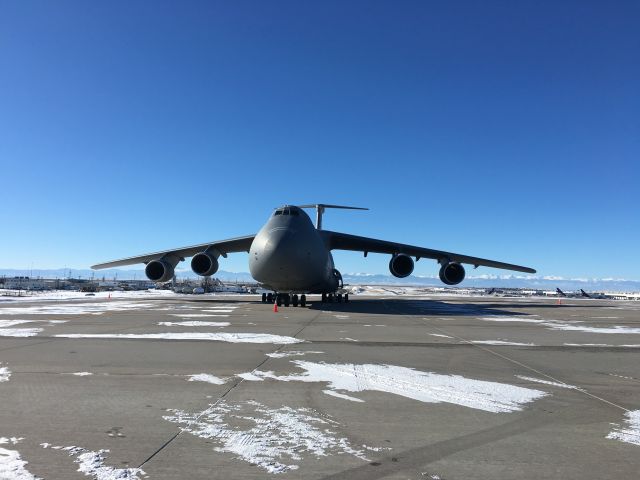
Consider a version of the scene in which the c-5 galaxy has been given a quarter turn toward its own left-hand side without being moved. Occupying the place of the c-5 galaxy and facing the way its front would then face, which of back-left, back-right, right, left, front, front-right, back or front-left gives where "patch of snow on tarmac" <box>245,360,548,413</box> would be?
right

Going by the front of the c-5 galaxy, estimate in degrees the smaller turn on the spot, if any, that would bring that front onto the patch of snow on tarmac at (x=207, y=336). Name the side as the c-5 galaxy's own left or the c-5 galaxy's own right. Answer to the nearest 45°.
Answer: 0° — it already faces it

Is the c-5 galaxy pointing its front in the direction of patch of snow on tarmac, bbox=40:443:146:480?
yes

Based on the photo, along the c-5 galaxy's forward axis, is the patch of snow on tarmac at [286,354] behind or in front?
in front

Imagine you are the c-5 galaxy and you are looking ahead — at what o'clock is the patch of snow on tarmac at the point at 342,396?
The patch of snow on tarmac is roughly at 12 o'clock from the c-5 galaxy.

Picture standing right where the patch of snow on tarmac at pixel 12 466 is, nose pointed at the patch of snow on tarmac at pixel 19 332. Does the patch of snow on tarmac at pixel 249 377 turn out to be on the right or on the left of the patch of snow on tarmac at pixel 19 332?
right

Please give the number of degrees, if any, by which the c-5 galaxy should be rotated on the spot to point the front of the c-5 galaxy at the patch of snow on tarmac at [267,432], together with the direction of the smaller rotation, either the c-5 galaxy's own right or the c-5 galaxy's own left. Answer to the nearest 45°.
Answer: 0° — it already faces it

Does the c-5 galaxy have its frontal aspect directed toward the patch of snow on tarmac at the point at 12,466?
yes

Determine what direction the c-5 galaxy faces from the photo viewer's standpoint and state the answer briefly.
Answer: facing the viewer

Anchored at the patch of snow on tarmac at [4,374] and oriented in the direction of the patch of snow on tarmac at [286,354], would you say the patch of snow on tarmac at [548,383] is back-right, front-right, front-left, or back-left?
front-right

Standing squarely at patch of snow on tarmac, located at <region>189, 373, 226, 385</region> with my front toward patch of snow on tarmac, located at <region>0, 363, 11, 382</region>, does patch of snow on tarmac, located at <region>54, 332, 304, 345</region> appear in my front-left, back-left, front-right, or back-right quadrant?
front-right

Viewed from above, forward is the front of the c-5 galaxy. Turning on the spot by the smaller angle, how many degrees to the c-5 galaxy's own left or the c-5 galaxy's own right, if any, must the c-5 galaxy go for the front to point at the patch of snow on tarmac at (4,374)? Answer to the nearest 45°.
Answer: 0° — it already faces it

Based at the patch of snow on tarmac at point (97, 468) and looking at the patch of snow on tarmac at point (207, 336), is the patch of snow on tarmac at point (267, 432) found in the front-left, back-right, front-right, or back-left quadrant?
front-right

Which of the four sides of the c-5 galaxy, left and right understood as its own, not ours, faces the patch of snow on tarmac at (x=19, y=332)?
front

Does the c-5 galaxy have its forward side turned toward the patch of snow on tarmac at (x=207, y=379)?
yes

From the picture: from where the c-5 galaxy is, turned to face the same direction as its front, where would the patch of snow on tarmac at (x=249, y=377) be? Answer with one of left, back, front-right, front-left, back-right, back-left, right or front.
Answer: front

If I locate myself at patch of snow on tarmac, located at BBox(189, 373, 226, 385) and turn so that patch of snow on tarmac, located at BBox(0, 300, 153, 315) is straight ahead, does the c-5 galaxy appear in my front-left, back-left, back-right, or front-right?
front-right

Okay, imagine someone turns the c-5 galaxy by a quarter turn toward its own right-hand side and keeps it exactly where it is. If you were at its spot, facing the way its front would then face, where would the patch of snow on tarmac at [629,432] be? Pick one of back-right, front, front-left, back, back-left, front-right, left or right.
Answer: left
